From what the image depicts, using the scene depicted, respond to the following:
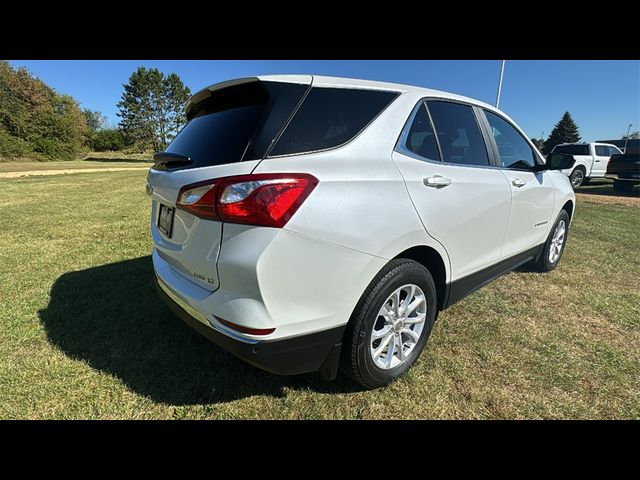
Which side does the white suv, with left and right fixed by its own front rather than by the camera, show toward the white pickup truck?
front

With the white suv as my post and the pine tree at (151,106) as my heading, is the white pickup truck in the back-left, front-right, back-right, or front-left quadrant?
front-right

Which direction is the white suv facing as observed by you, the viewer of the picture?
facing away from the viewer and to the right of the viewer

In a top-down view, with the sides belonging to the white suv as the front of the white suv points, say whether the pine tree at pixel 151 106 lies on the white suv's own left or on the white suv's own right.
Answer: on the white suv's own left

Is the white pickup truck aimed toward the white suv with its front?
no

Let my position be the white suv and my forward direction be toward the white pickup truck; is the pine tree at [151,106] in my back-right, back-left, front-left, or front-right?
front-left

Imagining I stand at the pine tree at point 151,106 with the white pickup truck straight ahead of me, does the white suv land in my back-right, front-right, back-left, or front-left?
front-right
